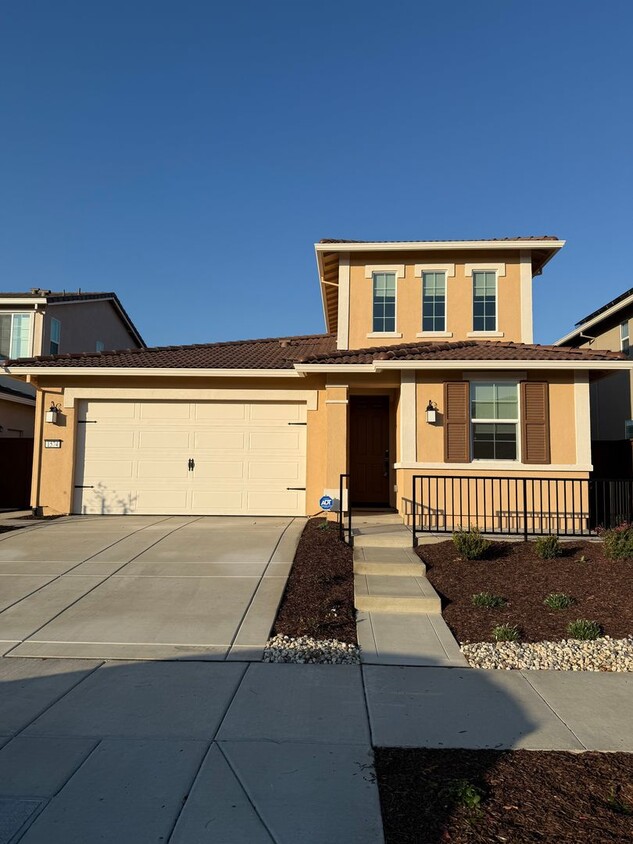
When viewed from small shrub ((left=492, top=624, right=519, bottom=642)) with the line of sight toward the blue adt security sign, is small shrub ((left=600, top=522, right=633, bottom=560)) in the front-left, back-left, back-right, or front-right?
front-right

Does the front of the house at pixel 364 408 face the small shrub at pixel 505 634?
yes

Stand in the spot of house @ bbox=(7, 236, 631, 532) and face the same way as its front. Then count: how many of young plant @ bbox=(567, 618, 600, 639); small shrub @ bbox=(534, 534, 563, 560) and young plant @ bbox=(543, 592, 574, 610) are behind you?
0

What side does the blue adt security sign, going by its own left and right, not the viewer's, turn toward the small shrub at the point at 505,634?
front

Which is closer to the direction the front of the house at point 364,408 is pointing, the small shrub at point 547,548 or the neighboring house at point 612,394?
the small shrub

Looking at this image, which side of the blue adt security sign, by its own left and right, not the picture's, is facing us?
front

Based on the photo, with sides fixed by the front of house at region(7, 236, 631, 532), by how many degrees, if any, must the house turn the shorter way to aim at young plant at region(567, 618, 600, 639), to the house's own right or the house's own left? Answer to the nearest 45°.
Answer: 0° — it already faces it

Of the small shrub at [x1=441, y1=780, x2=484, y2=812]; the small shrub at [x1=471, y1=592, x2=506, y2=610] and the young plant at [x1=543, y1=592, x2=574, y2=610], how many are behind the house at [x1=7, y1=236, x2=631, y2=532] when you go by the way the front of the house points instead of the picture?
0

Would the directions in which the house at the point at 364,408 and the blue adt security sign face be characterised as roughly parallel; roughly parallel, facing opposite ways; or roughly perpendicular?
roughly parallel

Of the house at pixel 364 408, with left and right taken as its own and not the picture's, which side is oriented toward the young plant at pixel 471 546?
front

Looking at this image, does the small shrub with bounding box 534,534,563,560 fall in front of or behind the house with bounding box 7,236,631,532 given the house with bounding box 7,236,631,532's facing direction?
in front

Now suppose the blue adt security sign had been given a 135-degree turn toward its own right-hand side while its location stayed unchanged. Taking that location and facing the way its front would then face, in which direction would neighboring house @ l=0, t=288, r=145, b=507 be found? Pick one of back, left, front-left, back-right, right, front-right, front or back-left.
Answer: front

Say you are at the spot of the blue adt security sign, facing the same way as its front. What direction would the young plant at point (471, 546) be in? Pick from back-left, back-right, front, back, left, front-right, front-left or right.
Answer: front-left

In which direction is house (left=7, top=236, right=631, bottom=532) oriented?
toward the camera

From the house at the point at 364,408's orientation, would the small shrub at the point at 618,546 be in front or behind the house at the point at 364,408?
in front
